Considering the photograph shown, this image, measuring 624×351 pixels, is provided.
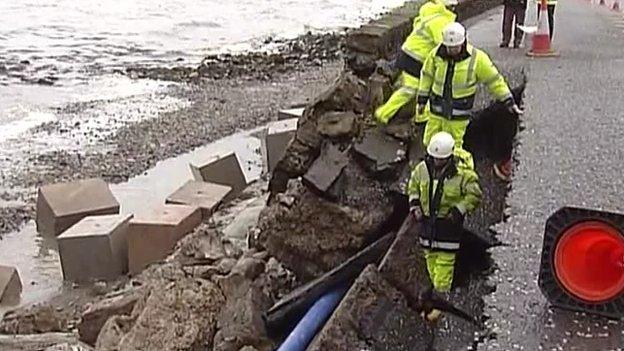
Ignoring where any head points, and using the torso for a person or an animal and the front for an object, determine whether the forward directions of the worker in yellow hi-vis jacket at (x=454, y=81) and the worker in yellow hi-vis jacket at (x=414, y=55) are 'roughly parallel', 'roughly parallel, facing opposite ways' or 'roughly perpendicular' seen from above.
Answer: roughly perpendicular

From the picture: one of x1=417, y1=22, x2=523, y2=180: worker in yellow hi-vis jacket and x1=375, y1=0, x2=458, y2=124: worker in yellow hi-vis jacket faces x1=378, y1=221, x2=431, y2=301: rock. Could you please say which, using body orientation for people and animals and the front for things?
x1=417, y1=22, x2=523, y2=180: worker in yellow hi-vis jacket

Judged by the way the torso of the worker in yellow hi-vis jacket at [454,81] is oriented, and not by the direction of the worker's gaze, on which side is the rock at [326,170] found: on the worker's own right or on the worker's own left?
on the worker's own right

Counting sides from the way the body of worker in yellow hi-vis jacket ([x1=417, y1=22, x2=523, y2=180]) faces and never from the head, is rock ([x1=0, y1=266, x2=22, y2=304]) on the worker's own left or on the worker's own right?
on the worker's own right

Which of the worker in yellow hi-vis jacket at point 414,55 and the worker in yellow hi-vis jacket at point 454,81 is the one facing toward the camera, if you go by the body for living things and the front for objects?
the worker in yellow hi-vis jacket at point 454,81

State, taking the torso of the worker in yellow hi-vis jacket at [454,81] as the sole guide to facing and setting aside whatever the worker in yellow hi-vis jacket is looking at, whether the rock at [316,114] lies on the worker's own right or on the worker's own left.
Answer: on the worker's own right

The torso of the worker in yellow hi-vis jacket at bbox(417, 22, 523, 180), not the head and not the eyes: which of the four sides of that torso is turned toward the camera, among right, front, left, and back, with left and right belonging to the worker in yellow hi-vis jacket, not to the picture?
front

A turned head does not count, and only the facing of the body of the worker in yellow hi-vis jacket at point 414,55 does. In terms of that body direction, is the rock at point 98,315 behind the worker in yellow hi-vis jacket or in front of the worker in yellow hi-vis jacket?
behind

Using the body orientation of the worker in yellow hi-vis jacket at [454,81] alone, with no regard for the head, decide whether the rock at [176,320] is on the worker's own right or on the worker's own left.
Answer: on the worker's own right

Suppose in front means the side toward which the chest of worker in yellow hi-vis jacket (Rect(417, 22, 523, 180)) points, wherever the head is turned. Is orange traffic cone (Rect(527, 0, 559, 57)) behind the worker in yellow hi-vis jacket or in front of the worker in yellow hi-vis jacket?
behind
